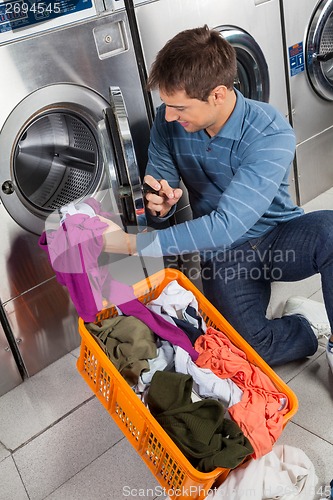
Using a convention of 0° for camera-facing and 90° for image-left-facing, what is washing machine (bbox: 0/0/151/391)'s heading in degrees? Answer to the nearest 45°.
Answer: approximately 315°

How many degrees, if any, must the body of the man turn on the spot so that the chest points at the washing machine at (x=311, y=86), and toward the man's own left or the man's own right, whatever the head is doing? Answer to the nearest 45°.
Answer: approximately 180°

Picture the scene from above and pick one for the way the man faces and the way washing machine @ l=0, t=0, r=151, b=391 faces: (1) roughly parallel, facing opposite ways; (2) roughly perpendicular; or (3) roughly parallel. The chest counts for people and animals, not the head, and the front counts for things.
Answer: roughly perpendicular

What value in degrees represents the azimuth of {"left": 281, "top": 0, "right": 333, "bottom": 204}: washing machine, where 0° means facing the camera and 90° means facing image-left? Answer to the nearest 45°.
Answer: approximately 315°

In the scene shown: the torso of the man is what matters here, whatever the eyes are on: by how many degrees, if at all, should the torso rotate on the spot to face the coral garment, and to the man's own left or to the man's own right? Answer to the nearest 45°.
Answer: approximately 45° to the man's own left
